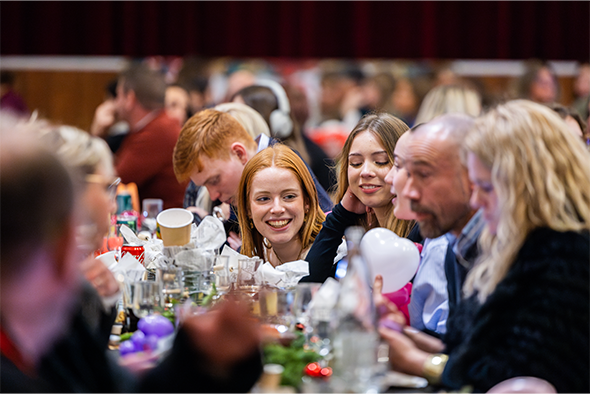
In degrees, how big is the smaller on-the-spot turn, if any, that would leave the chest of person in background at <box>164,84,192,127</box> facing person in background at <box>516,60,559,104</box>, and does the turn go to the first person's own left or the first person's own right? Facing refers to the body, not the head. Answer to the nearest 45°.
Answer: approximately 135° to the first person's own left

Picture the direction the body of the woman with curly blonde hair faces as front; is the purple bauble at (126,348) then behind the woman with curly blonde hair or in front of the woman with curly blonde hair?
in front

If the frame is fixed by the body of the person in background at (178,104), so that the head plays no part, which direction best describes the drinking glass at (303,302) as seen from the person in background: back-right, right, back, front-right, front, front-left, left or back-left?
front-left

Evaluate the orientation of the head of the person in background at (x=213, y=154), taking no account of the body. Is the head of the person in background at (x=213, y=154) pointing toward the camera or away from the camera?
toward the camera

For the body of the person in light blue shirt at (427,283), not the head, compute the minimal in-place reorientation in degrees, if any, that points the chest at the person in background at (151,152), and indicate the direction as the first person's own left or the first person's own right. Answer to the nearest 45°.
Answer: approximately 45° to the first person's own right

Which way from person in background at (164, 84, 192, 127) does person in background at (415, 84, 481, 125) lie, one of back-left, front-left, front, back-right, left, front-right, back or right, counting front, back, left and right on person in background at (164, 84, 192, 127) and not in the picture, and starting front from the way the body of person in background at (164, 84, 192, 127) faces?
left

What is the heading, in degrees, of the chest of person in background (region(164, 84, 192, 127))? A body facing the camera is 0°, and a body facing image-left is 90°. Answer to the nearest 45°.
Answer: approximately 45°

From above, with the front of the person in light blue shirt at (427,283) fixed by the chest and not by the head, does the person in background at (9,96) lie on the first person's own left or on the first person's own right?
on the first person's own right

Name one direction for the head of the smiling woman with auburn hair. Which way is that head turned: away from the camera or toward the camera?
toward the camera

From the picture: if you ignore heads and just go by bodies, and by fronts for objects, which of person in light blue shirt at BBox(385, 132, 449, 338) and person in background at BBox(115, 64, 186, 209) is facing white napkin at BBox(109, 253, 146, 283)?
person in light blue shirt at BBox(385, 132, 449, 338)

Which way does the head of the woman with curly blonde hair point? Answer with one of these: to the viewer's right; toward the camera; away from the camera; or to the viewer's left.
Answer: to the viewer's left

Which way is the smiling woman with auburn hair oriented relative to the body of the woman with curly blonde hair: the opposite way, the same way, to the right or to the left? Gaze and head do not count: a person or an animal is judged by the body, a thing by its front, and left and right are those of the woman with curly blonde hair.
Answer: to the left

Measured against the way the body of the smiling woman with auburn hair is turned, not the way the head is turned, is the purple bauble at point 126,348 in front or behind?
in front

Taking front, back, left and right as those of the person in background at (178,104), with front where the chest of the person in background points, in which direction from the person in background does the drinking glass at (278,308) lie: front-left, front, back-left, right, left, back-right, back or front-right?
front-left

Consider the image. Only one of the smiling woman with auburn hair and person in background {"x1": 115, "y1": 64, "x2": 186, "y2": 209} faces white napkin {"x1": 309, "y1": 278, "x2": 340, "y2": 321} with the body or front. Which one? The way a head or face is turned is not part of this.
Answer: the smiling woman with auburn hair
